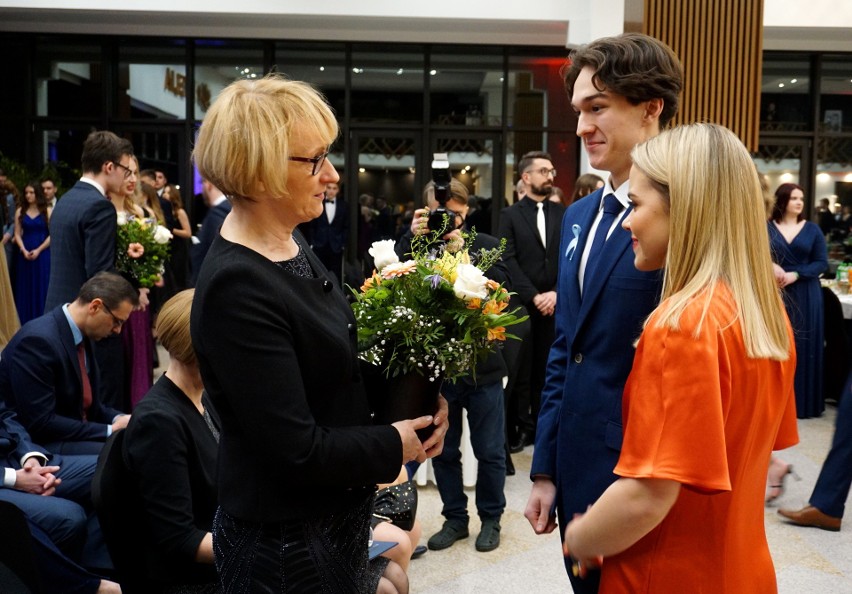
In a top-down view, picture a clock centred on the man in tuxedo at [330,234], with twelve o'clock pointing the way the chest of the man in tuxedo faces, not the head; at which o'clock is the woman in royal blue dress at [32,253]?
The woman in royal blue dress is roughly at 3 o'clock from the man in tuxedo.

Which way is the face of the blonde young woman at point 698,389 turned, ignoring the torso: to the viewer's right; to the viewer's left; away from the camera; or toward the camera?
to the viewer's left

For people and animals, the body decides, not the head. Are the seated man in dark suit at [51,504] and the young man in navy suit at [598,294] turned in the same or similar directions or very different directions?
very different directions

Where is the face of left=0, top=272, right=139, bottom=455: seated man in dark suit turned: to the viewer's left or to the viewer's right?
to the viewer's right

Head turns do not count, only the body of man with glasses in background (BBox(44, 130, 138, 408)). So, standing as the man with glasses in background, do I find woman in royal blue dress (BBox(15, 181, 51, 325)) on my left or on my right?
on my left

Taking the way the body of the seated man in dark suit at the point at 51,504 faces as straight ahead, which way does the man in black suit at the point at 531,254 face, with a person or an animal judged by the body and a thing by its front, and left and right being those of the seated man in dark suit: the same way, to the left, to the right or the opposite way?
to the right

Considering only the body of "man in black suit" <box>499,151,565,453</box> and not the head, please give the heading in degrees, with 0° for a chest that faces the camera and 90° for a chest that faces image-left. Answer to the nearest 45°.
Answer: approximately 315°

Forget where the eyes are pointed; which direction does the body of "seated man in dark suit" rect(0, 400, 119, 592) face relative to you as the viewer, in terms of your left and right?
facing to the right of the viewer
